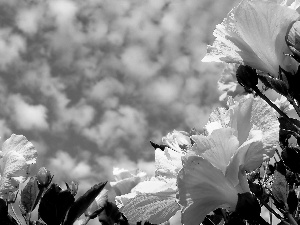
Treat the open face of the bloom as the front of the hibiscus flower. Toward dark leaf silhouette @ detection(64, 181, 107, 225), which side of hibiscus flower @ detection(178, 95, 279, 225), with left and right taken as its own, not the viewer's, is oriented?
front

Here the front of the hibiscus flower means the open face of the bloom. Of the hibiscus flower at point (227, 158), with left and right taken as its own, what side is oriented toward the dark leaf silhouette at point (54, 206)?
front

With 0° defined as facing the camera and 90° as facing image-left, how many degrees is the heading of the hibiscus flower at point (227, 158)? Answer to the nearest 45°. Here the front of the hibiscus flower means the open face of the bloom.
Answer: approximately 90°

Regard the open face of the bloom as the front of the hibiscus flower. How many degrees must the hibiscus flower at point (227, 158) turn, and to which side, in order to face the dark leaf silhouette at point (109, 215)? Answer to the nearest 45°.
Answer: approximately 45° to its right

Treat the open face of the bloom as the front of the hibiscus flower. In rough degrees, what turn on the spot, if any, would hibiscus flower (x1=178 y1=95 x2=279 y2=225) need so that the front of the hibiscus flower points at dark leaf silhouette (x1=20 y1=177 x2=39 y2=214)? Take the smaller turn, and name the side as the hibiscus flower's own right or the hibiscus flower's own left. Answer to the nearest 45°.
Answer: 0° — it already faces it
